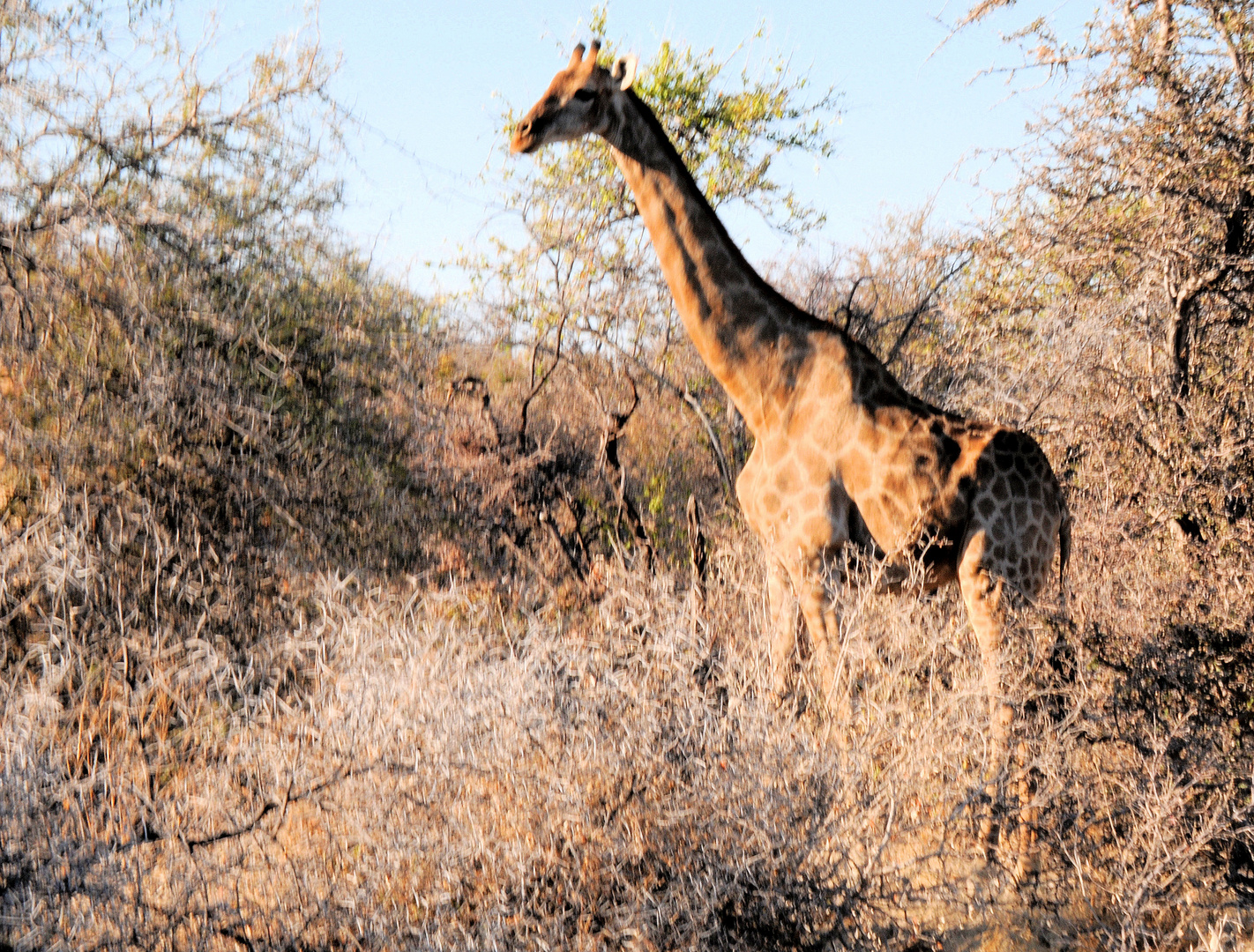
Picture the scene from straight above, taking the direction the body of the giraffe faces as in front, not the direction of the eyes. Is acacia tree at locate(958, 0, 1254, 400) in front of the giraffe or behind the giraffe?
behind

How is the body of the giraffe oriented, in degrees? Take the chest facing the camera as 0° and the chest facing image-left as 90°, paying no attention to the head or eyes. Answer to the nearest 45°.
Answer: approximately 90°
